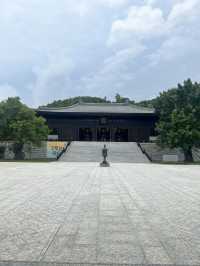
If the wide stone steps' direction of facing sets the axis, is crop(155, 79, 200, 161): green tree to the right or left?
on its left

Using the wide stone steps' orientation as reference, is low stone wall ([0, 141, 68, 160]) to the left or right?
on its right

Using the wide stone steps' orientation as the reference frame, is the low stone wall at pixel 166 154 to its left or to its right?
on its left

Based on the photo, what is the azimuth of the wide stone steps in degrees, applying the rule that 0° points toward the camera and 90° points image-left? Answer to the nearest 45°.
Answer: approximately 0°

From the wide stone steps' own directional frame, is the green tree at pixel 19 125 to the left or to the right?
on its right
